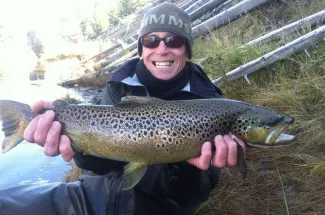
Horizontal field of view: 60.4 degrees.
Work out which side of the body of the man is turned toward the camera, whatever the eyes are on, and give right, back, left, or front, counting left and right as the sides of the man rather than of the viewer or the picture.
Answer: front

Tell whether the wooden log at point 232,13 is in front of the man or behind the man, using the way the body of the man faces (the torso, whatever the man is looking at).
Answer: behind

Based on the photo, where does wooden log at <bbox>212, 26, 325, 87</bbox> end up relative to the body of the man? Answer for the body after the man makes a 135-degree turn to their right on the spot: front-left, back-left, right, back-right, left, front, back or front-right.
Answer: right

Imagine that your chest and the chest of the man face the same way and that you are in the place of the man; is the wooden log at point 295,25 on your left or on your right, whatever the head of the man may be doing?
on your left

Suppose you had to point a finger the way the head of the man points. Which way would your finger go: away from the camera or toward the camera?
toward the camera

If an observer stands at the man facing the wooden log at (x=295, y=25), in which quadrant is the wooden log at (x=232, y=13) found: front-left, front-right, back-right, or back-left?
front-left
